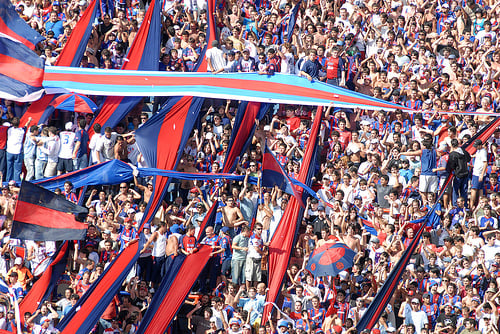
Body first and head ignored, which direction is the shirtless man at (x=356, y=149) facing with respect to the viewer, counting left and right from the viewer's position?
facing the viewer

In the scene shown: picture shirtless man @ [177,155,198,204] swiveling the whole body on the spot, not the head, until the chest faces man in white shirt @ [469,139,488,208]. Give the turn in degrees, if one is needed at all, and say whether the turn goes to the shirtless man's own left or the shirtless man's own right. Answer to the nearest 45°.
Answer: approximately 90° to the shirtless man's own left

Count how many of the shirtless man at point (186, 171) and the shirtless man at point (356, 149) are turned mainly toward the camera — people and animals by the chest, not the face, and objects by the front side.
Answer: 2

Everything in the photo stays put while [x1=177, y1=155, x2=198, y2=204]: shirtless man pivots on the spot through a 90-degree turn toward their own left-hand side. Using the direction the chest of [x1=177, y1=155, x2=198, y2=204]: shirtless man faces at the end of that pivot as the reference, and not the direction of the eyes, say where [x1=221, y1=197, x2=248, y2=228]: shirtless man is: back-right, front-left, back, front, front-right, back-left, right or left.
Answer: front-right

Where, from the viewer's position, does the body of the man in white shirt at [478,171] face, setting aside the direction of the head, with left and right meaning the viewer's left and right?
facing the viewer and to the left of the viewer

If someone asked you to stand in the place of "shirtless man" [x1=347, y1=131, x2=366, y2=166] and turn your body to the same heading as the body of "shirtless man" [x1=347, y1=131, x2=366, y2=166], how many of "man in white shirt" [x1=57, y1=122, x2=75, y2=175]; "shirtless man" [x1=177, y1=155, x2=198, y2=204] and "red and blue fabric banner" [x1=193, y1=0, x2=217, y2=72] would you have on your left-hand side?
0
